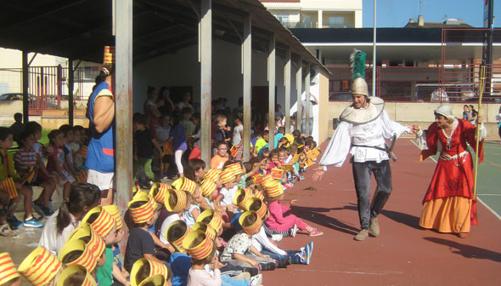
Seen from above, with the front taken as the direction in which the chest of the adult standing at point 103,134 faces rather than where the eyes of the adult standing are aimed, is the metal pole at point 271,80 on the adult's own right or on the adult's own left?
on the adult's own left

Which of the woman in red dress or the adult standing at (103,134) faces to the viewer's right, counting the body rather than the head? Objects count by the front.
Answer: the adult standing

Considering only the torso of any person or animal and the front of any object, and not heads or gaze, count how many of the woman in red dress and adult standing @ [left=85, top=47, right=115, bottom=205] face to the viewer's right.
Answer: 1

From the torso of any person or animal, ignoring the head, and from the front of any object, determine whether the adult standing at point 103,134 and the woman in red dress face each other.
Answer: yes

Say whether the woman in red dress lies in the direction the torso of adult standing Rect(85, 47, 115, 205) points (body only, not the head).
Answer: yes

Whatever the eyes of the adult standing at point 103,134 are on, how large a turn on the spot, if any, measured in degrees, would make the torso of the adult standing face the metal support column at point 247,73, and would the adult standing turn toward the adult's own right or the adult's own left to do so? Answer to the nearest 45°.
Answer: approximately 45° to the adult's own left

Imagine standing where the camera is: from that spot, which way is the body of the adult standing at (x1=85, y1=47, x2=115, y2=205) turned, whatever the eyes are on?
to the viewer's right

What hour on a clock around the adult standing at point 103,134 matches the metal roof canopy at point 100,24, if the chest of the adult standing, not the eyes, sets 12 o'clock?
The metal roof canopy is roughly at 9 o'clock from the adult standing.

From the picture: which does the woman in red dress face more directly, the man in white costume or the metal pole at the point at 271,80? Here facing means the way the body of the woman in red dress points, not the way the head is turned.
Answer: the man in white costume

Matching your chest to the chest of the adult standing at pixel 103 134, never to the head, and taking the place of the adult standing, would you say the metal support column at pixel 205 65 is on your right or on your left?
on your left

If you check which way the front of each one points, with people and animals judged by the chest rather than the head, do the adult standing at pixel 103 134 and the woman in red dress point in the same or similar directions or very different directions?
very different directions

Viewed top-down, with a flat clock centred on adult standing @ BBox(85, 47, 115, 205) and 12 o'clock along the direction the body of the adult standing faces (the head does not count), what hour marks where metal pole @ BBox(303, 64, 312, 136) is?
The metal pole is roughly at 10 o'clock from the adult standing.

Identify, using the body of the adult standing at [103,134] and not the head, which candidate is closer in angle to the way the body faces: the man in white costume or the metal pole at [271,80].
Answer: the man in white costume
